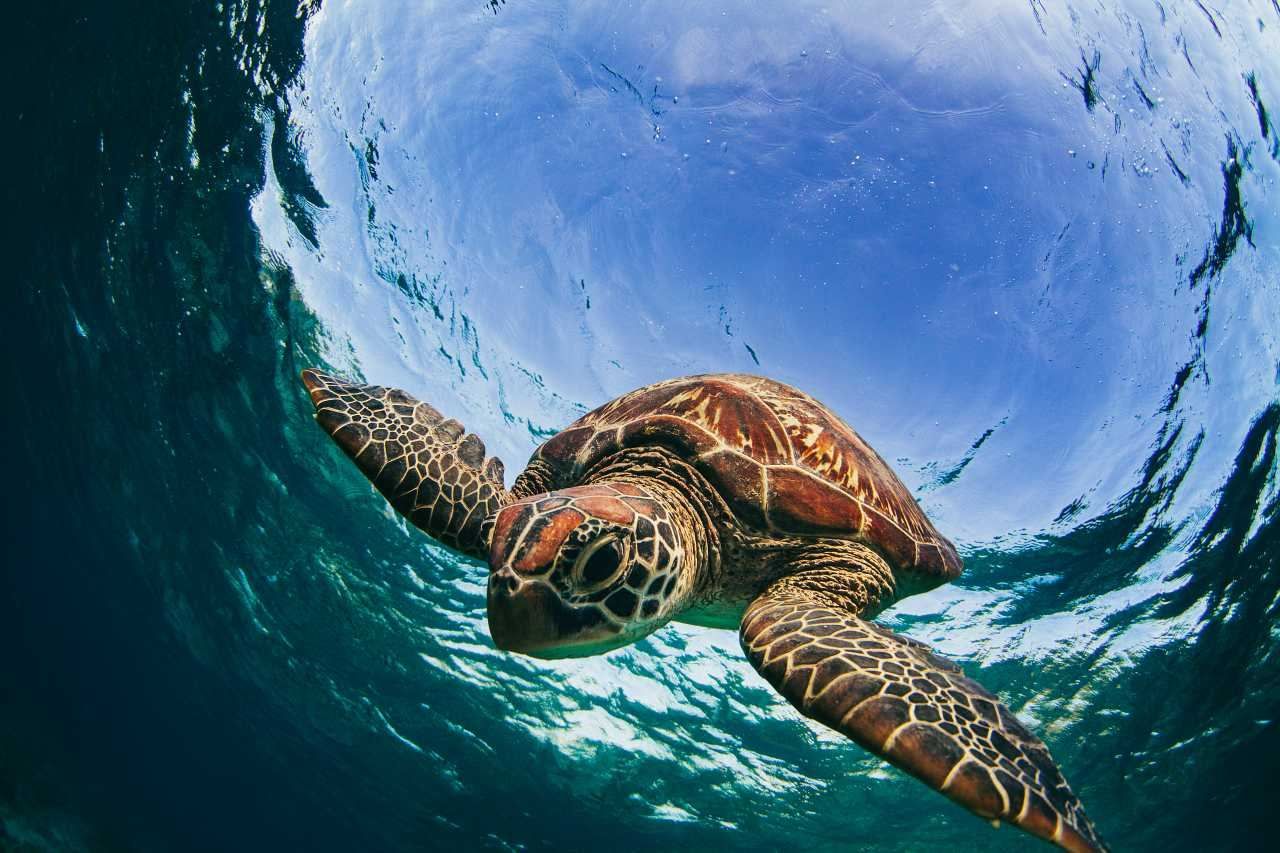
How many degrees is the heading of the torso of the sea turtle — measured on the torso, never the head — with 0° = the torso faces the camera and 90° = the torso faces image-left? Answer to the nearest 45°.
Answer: approximately 45°
